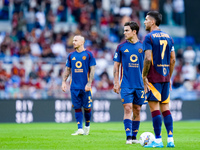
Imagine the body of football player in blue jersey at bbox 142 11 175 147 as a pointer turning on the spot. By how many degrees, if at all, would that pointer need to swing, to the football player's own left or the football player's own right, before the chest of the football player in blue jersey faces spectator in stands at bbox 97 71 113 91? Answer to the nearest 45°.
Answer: approximately 45° to the football player's own right

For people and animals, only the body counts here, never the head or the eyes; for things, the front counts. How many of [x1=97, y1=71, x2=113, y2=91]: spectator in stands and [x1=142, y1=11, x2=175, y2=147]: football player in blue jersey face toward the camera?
1

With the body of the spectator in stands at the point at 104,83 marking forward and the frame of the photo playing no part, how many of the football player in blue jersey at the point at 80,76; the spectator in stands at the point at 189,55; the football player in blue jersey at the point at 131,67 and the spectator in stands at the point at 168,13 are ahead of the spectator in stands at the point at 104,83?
2

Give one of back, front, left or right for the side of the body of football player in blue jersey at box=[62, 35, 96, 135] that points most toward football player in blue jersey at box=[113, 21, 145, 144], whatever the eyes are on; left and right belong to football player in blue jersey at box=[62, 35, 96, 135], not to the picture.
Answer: left

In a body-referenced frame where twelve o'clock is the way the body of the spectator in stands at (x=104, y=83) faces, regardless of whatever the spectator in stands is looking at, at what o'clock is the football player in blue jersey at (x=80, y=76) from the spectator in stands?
The football player in blue jersey is roughly at 12 o'clock from the spectator in stands.

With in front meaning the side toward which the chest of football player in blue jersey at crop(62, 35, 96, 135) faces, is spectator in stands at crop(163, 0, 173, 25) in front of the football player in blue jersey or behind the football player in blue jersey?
behind

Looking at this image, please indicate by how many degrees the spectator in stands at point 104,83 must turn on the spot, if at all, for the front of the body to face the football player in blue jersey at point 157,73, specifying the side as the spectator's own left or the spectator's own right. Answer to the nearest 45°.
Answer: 0° — they already face them

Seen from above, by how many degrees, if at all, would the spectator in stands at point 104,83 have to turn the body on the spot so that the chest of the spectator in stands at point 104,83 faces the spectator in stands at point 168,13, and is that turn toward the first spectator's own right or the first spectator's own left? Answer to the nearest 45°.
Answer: approximately 135° to the first spectator's own left

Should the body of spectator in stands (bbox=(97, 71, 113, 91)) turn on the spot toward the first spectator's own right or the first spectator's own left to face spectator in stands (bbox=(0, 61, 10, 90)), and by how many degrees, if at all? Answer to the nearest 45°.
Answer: approximately 90° to the first spectator's own right

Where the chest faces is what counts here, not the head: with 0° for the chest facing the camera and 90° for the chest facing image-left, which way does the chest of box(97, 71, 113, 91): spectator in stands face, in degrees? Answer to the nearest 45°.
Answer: approximately 0°

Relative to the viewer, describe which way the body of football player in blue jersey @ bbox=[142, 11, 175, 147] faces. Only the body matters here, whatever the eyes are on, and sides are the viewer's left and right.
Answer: facing away from the viewer and to the left of the viewer
